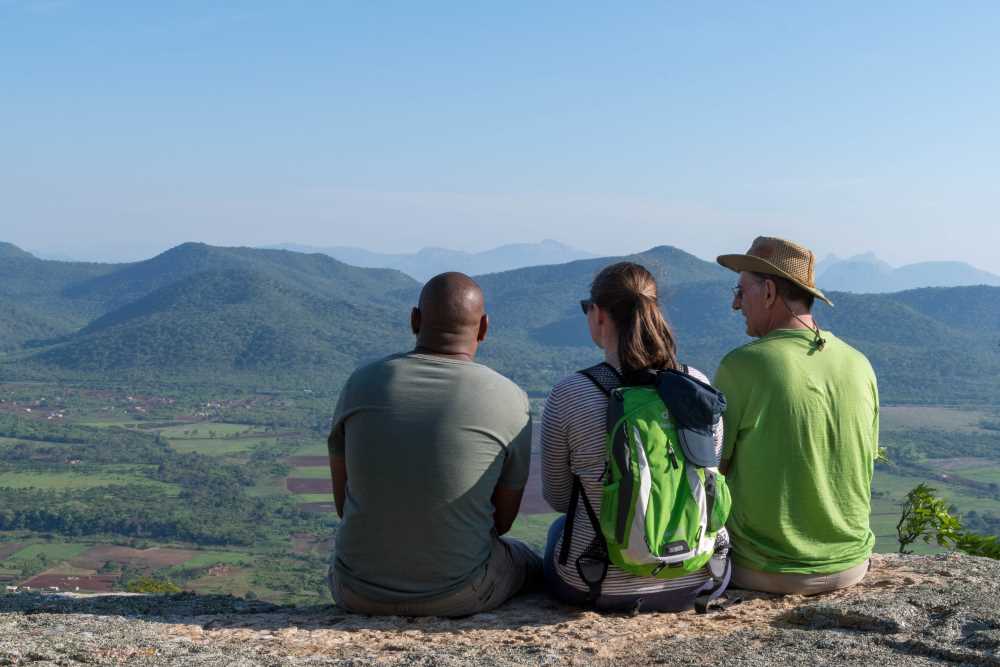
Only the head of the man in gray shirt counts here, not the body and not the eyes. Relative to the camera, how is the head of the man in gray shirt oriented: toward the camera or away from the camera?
away from the camera

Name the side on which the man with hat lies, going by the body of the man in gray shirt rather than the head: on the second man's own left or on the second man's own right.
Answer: on the second man's own right

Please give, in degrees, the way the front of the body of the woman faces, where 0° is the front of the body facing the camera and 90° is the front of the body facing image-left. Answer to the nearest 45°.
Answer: approximately 135°

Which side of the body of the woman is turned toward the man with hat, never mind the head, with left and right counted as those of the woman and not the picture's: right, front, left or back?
right

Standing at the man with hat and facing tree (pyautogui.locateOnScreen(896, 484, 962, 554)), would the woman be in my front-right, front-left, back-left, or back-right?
back-left

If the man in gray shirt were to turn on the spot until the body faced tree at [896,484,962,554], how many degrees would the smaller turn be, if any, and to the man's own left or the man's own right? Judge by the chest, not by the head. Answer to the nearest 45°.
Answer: approximately 45° to the man's own right

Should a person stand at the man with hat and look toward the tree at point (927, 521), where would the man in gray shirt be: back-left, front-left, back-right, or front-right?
back-left

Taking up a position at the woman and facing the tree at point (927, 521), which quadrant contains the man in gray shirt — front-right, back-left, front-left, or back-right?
back-left

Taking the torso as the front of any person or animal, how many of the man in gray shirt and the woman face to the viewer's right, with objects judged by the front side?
0

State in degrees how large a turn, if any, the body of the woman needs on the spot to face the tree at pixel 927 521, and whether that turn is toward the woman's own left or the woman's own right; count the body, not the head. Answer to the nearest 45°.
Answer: approximately 90° to the woman's own right

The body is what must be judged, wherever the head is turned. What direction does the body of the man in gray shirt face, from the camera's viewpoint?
away from the camera

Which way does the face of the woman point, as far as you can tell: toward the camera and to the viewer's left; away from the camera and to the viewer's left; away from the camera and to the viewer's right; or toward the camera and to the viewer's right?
away from the camera and to the viewer's left
